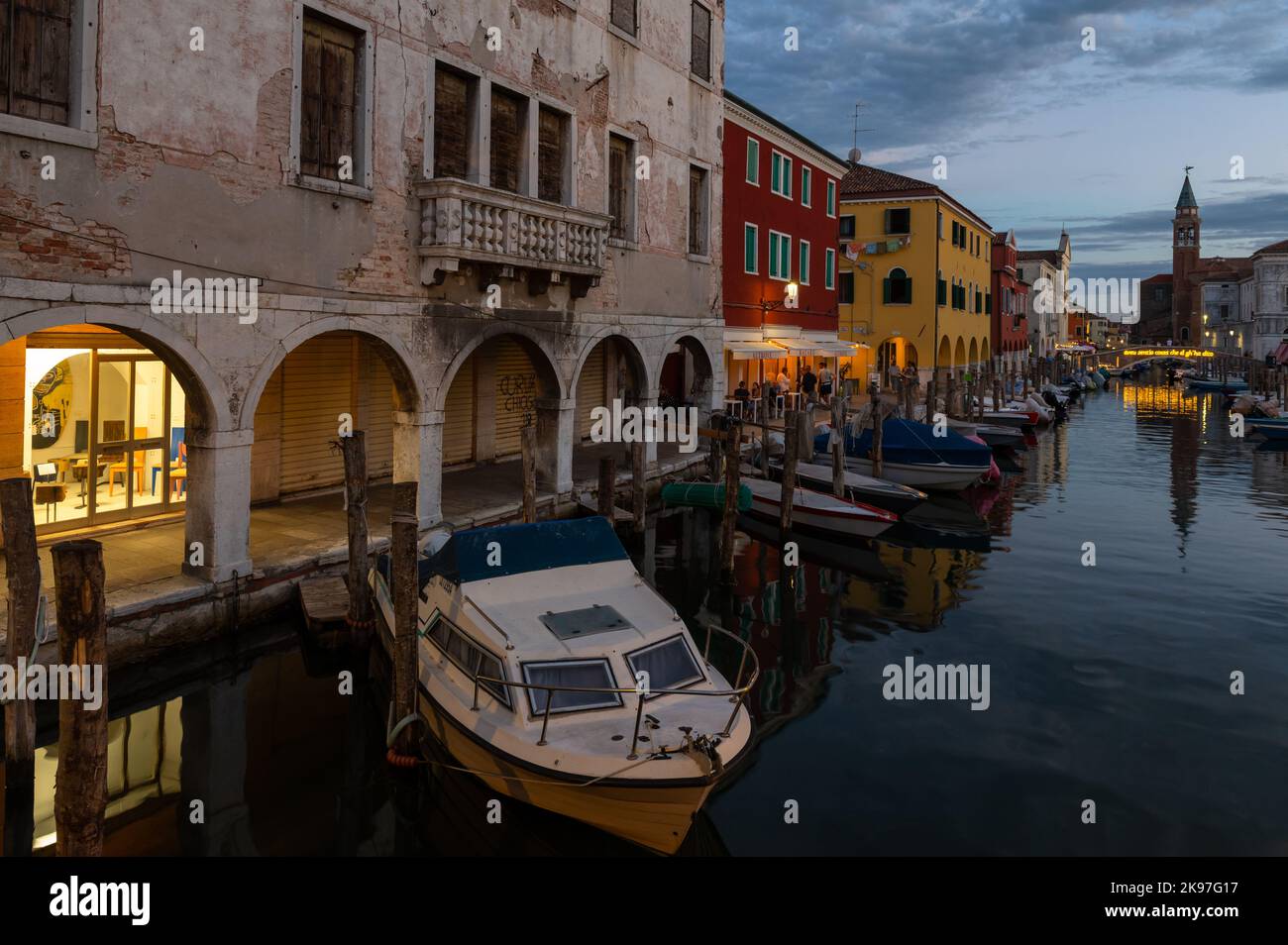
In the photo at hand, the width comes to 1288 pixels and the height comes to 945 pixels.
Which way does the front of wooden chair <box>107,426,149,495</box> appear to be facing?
to the viewer's left

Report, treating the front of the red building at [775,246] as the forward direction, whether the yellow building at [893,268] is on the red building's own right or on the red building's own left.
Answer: on the red building's own left

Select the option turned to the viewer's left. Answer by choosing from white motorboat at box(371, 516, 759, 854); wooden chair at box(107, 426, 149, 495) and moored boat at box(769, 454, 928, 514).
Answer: the wooden chair

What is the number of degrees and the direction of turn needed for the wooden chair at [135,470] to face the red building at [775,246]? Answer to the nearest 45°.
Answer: approximately 135° to its right

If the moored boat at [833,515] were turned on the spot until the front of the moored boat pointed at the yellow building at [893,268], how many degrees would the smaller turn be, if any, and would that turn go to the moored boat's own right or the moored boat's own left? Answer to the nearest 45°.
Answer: approximately 135° to the moored boat's own left

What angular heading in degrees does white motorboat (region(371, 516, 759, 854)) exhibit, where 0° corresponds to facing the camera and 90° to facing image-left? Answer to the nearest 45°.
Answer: approximately 315°
